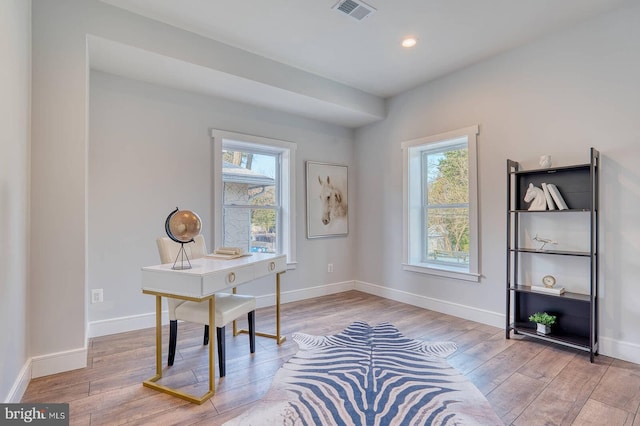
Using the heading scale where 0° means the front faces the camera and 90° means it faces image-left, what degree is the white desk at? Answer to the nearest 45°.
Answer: approximately 315°

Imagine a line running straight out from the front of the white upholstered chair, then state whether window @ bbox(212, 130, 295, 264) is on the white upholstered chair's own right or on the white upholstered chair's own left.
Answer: on the white upholstered chair's own left

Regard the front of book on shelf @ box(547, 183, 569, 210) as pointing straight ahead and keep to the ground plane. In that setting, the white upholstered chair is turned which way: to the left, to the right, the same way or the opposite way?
to the left

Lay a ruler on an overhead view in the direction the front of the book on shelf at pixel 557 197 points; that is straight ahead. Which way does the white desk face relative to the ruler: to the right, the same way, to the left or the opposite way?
to the left

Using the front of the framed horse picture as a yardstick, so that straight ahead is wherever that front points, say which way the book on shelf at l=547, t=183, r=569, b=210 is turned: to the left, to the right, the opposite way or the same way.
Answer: to the right

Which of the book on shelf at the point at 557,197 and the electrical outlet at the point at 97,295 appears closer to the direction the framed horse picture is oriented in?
the book on shelf

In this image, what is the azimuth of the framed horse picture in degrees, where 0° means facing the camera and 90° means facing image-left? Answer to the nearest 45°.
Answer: approximately 315°

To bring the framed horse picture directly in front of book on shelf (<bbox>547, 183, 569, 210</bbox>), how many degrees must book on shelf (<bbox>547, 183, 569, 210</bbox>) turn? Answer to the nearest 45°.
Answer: approximately 90° to its right
